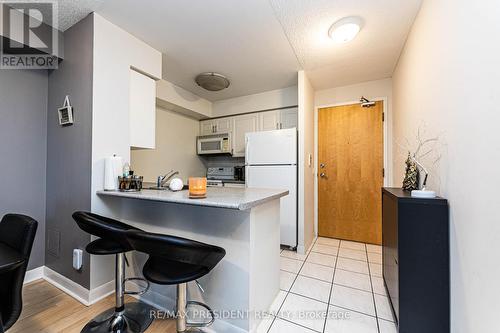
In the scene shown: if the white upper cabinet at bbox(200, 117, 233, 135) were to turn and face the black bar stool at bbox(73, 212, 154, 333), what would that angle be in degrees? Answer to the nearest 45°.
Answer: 0° — it already faces it

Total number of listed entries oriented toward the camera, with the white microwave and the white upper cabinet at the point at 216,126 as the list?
2

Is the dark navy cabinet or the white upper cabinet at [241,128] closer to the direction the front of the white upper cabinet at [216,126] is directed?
the dark navy cabinet

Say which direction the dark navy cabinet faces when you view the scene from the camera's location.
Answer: facing to the left of the viewer

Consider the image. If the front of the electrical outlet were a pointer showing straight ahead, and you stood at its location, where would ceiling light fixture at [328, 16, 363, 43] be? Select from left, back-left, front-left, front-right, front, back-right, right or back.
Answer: left

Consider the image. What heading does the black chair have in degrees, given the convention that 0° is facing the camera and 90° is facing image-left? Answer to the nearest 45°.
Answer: approximately 45°

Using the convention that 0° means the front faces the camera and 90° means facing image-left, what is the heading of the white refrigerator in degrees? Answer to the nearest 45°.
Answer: approximately 0°

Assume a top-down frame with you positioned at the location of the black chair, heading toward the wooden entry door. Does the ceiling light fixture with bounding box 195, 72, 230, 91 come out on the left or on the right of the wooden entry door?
left

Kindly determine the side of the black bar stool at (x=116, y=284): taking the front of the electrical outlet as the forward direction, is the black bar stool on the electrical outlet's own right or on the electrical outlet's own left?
on the electrical outlet's own left
